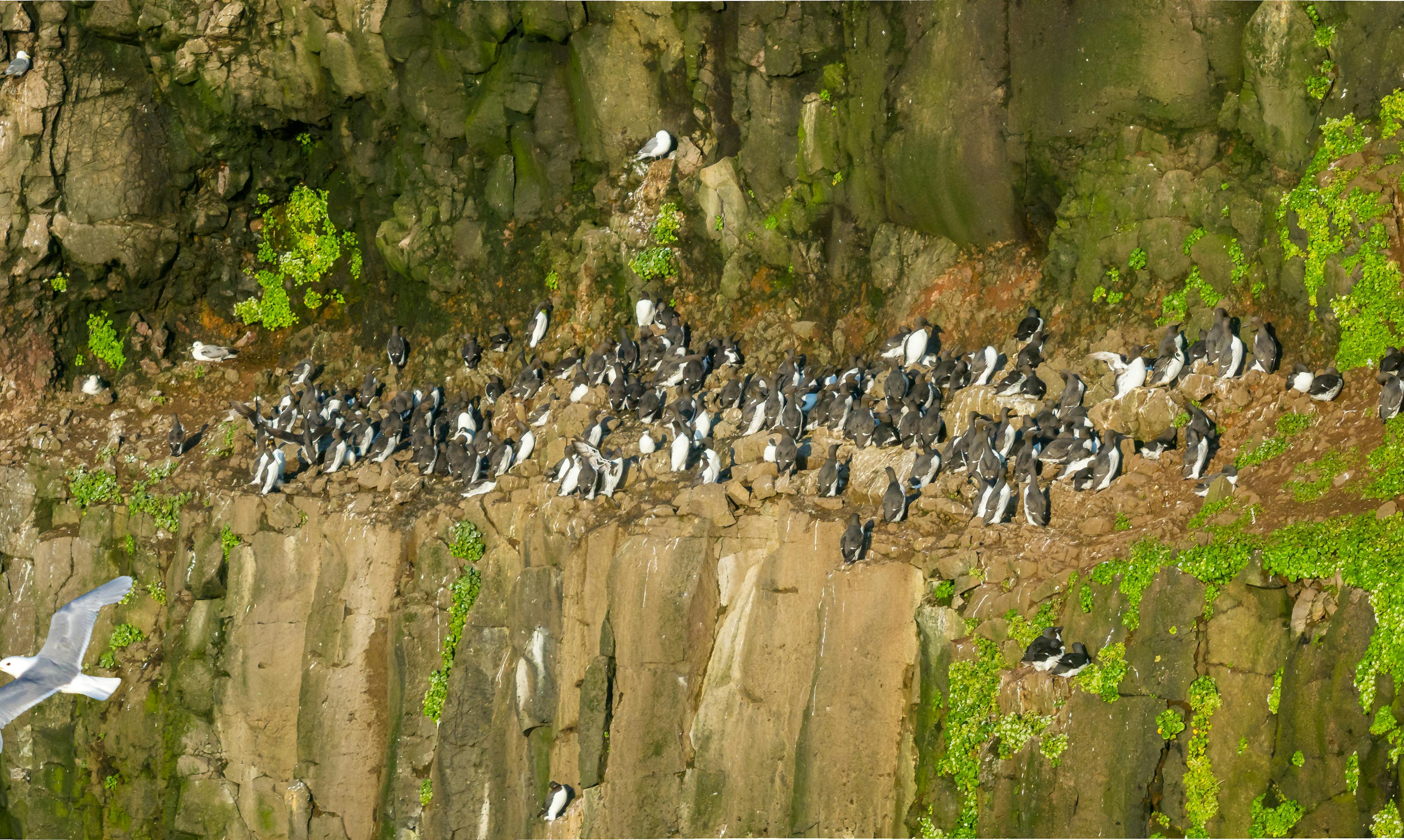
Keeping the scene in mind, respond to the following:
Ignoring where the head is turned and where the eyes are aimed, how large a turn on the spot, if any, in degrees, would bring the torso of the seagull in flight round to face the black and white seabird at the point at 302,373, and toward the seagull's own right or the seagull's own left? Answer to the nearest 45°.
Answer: approximately 90° to the seagull's own right

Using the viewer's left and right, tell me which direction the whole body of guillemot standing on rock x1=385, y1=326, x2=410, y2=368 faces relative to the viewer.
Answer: facing away from the viewer

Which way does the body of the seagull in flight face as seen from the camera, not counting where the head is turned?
to the viewer's left

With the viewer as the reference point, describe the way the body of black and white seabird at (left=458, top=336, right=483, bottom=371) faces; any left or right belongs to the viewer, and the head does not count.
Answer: facing away from the viewer

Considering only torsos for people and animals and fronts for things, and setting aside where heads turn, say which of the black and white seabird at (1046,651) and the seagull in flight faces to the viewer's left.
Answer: the seagull in flight

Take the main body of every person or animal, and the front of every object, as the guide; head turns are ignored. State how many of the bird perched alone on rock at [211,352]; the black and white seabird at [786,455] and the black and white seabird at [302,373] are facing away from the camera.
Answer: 1

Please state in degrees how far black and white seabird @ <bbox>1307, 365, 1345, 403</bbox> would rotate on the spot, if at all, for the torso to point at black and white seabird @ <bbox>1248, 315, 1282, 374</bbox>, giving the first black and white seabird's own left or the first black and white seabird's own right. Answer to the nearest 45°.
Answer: approximately 135° to the first black and white seabird's own left

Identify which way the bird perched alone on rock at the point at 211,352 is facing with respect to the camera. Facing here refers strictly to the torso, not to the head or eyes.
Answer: to the viewer's left

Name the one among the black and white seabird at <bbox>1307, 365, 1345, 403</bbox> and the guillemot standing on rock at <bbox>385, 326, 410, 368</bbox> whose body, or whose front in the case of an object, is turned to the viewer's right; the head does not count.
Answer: the black and white seabird

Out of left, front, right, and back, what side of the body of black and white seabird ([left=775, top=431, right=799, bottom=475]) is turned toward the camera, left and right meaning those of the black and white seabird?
back

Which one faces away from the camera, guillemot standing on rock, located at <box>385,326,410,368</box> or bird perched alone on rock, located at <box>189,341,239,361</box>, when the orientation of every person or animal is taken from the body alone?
the guillemot standing on rock

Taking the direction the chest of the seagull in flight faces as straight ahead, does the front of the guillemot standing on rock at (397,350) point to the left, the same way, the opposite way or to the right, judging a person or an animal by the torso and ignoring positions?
to the right
